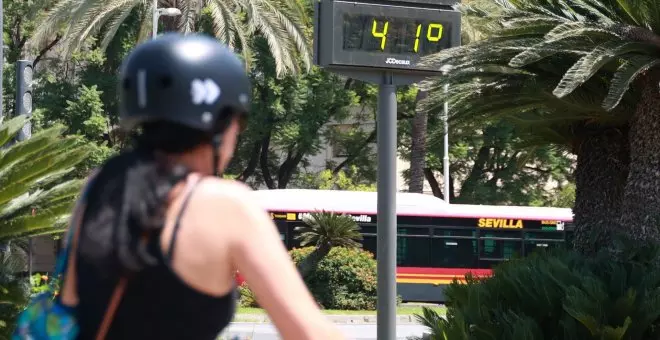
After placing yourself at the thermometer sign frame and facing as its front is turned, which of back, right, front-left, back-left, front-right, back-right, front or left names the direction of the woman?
front-right

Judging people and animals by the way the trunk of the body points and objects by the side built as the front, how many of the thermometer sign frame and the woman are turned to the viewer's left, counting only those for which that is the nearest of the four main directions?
0

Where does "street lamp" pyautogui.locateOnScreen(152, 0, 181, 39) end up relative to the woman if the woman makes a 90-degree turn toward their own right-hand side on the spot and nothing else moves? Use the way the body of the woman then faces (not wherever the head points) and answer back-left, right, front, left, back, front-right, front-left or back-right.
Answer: back-left

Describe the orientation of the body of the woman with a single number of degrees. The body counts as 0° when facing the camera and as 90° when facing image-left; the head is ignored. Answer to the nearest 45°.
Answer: approximately 225°

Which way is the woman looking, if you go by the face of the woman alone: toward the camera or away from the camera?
away from the camera

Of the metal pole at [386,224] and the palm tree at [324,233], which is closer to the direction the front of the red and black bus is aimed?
the palm tree

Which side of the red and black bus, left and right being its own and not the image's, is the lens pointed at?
left

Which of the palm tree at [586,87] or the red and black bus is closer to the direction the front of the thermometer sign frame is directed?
the palm tree

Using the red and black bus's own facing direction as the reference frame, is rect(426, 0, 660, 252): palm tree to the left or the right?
on its left

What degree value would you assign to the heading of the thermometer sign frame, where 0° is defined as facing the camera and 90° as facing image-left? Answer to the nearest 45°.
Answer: approximately 315°

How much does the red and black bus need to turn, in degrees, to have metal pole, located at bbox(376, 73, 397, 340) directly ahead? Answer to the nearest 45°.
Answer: approximately 90° to its left

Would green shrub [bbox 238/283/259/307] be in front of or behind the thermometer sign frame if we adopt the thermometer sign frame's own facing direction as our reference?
behind

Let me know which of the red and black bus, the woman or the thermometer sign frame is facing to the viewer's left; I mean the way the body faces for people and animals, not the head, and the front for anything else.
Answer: the red and black bus
